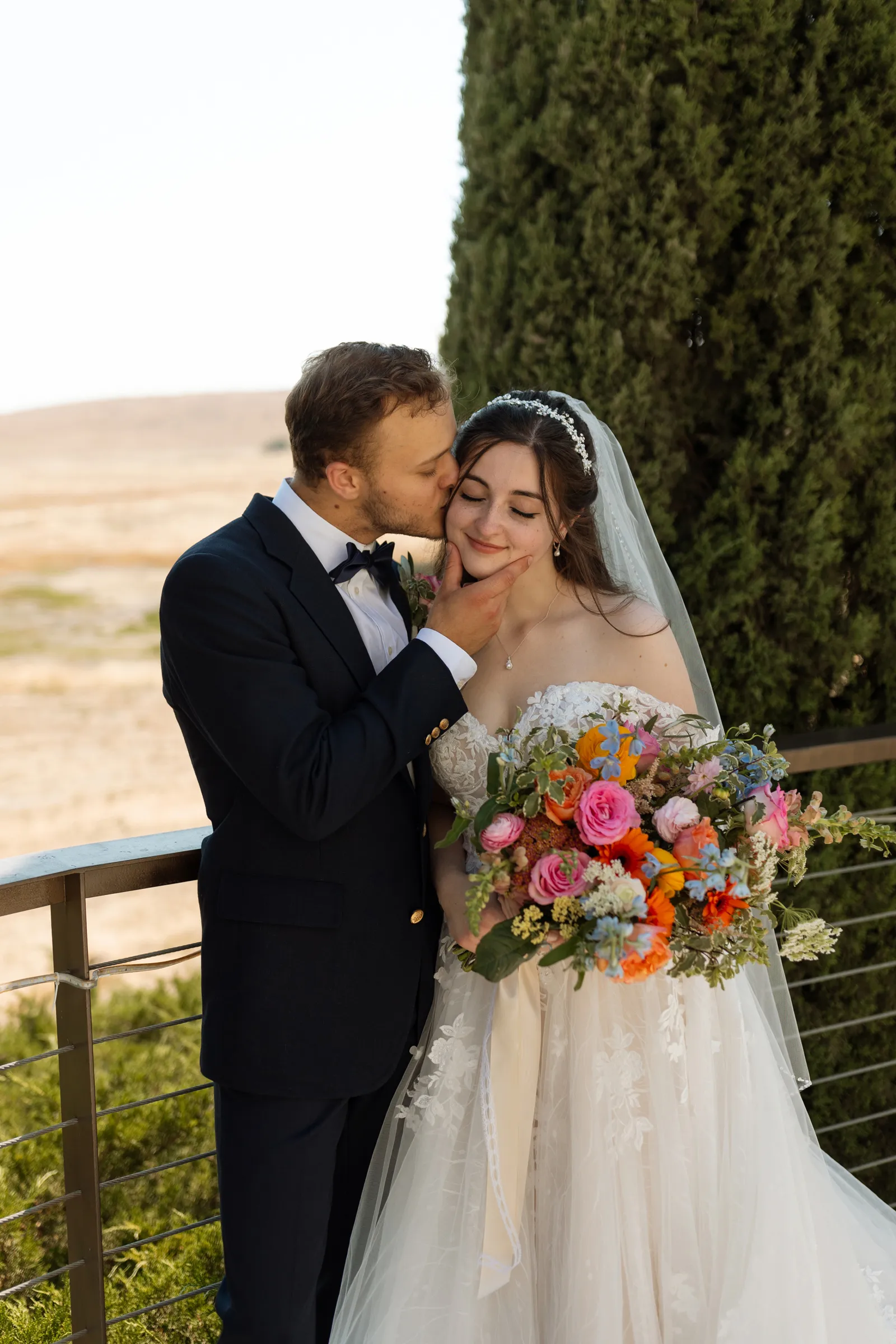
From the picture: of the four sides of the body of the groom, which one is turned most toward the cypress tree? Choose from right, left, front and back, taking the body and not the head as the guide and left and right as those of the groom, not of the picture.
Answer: left

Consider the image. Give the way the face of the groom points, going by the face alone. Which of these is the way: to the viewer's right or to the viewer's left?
to the viewer's right

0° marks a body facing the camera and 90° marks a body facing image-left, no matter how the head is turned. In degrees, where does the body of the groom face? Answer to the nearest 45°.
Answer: approximately 315°
